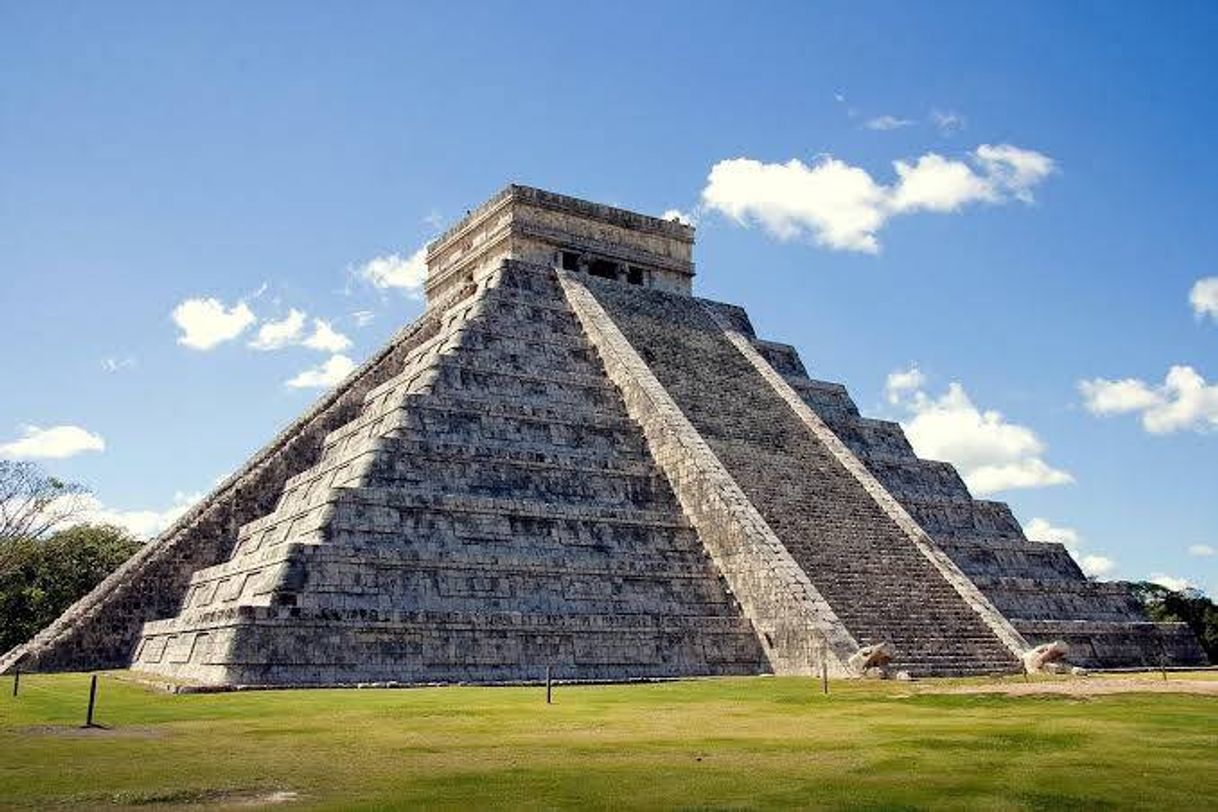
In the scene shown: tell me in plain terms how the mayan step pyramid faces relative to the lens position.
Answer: facing the viewer and to the right of the viewer
